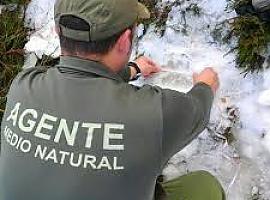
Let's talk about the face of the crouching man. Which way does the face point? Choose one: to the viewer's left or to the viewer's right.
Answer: to the viewer's right

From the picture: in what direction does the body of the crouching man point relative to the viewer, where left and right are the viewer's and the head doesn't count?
facing away from the viewer and to the right of the viewer
